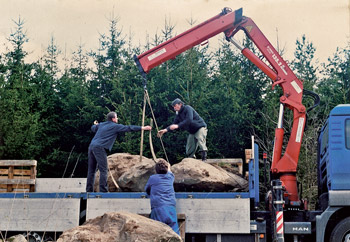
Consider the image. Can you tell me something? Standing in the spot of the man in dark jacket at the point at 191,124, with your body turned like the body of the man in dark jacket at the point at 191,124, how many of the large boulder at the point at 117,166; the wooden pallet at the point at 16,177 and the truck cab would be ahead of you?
2

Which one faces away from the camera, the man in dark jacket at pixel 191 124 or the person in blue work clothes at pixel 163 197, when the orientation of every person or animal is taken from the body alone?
the person in blue work clothes

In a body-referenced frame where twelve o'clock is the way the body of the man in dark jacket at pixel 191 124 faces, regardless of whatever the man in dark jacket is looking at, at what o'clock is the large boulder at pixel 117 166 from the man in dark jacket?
The large boulder is roughly at 12 o'clock from the man in dark jacket.

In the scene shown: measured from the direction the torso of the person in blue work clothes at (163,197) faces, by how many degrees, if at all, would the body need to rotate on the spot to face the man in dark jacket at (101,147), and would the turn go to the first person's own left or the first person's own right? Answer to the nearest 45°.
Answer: approximately 45° to the first person's own left

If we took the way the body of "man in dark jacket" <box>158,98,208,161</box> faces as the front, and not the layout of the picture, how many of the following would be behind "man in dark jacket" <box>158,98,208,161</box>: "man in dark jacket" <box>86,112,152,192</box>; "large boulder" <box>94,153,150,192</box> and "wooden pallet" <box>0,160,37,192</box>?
0

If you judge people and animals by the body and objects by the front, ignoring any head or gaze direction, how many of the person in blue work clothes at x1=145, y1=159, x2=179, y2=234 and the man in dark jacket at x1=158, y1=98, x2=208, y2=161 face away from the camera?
1

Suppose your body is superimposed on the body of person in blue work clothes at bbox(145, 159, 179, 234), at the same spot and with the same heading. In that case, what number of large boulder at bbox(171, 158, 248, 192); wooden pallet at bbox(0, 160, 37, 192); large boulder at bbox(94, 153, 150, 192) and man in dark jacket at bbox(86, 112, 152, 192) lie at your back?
0

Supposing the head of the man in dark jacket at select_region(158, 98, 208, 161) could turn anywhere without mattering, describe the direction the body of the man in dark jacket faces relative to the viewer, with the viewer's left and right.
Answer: facing to the left of the viewer

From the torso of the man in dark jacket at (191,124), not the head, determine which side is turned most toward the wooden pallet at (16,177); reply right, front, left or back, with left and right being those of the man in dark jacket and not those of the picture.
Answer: front

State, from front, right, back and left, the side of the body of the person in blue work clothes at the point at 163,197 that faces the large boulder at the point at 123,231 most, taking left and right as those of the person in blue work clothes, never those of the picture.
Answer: back

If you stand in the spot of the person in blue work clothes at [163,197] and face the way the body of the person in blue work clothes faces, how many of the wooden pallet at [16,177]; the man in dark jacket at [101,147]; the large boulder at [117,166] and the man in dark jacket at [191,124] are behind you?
0

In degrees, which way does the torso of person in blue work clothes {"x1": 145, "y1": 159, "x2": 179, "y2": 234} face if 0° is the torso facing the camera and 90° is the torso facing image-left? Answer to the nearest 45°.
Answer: approximately 180°

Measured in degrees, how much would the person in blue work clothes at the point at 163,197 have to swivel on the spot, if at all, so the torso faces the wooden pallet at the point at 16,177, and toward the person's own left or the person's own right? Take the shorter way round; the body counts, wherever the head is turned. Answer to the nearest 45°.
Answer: approximately 45° to the person's own left

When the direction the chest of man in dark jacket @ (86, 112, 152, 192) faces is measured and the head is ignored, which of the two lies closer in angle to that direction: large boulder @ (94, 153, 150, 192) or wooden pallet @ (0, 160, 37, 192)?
the large boulder

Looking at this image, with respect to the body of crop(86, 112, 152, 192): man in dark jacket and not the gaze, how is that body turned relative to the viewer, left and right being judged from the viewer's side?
facing away from the viewer and to the right of the viewer

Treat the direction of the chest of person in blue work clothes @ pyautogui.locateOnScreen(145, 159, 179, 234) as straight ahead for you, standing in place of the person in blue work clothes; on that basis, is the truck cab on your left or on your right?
on your right

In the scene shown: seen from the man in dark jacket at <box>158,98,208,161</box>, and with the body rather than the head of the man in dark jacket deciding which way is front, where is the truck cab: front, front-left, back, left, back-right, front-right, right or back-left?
back-left

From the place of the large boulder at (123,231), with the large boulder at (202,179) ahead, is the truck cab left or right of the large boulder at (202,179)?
right
